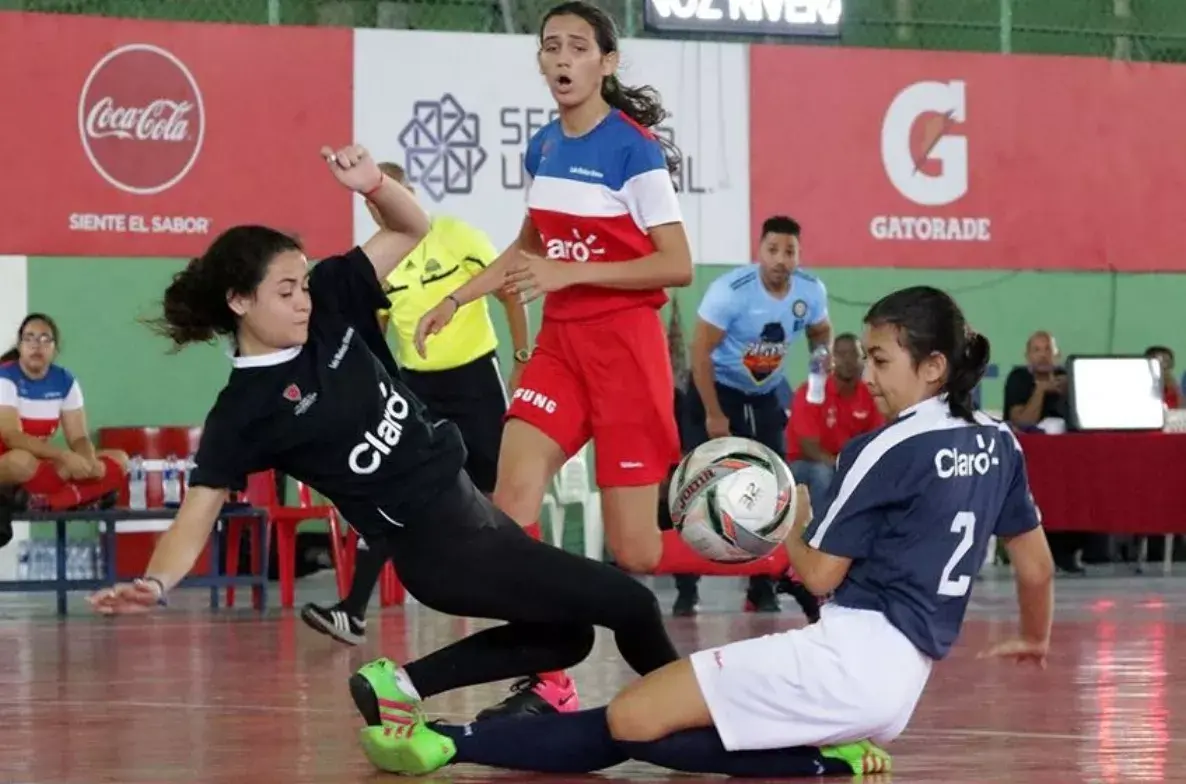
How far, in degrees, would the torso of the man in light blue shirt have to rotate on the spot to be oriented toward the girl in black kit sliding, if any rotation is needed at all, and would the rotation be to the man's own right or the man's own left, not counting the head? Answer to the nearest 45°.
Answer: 0° — they already face them

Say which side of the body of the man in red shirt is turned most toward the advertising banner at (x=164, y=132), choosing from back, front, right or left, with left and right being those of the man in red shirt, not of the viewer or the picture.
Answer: right

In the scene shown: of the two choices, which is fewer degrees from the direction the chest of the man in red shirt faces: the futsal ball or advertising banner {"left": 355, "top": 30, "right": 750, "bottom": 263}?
the futsal ball

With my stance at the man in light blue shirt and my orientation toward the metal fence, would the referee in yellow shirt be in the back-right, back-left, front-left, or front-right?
back-left

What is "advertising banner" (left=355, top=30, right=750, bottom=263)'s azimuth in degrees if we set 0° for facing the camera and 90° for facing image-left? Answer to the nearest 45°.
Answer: approximately 0°

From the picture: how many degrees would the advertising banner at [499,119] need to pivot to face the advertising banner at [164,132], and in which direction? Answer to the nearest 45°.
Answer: approximately 90° to its right
